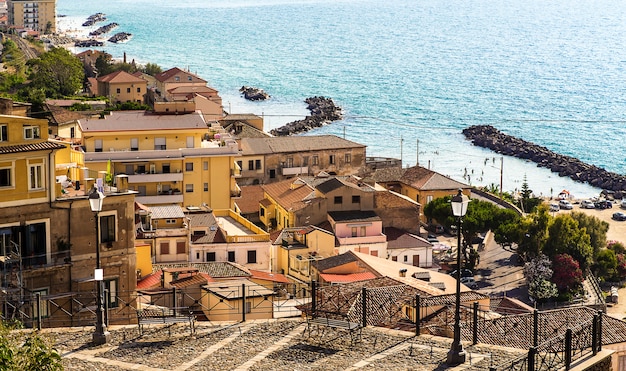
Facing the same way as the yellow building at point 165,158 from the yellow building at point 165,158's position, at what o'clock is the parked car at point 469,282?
The parked car is roughly at 10 o'clock from the yellow building.

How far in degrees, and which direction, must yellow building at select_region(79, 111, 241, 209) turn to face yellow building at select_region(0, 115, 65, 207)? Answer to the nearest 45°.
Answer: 0° — it already faces it

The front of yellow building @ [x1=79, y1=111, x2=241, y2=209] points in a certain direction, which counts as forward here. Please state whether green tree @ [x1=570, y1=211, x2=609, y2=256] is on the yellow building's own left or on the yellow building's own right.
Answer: on the yellow building's own left

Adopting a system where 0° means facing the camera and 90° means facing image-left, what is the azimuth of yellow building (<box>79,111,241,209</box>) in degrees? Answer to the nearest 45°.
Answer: approximately 0°

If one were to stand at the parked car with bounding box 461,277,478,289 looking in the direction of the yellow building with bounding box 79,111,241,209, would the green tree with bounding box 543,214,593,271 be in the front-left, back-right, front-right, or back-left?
back-right
